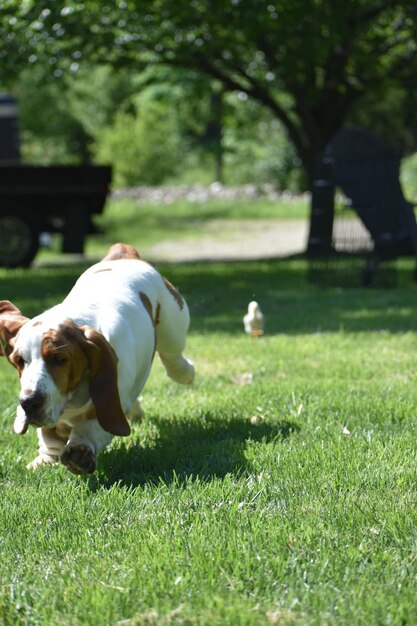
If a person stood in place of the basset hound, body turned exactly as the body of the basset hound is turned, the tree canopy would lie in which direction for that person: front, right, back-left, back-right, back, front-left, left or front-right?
back-right

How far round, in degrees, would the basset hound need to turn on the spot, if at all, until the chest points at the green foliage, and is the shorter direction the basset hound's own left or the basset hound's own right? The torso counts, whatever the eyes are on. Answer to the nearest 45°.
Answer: approximately 135° to the basset hound's own right

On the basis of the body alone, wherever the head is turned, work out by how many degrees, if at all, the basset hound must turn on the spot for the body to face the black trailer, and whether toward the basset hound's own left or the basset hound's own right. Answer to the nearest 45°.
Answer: approximately 135° to the basset hound's own right

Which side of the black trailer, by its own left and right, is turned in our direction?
left

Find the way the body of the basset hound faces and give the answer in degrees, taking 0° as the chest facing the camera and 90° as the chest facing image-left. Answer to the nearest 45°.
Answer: approximately 45°

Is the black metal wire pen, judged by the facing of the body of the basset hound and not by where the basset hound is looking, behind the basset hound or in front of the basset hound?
behind
